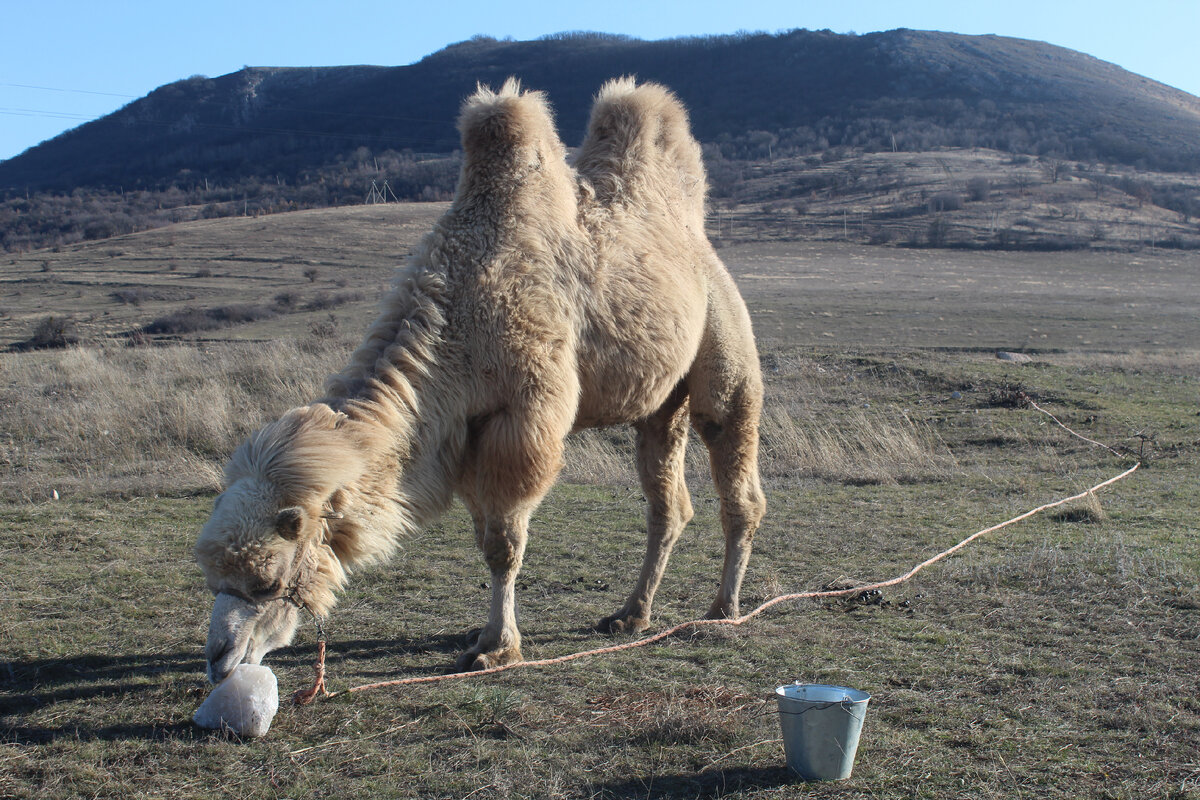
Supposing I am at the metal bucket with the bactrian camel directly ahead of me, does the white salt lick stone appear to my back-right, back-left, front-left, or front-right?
front-left

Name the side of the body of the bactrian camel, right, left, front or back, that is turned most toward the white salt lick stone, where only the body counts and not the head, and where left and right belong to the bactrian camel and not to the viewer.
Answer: front

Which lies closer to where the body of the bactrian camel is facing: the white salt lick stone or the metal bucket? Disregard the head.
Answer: the white salt lick stone

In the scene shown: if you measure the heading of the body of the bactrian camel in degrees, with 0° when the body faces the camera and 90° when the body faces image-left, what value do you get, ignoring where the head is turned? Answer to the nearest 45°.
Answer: approximately 45°

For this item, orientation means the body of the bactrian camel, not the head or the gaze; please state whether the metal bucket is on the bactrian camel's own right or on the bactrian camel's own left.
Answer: on the bactrian camel's own left
